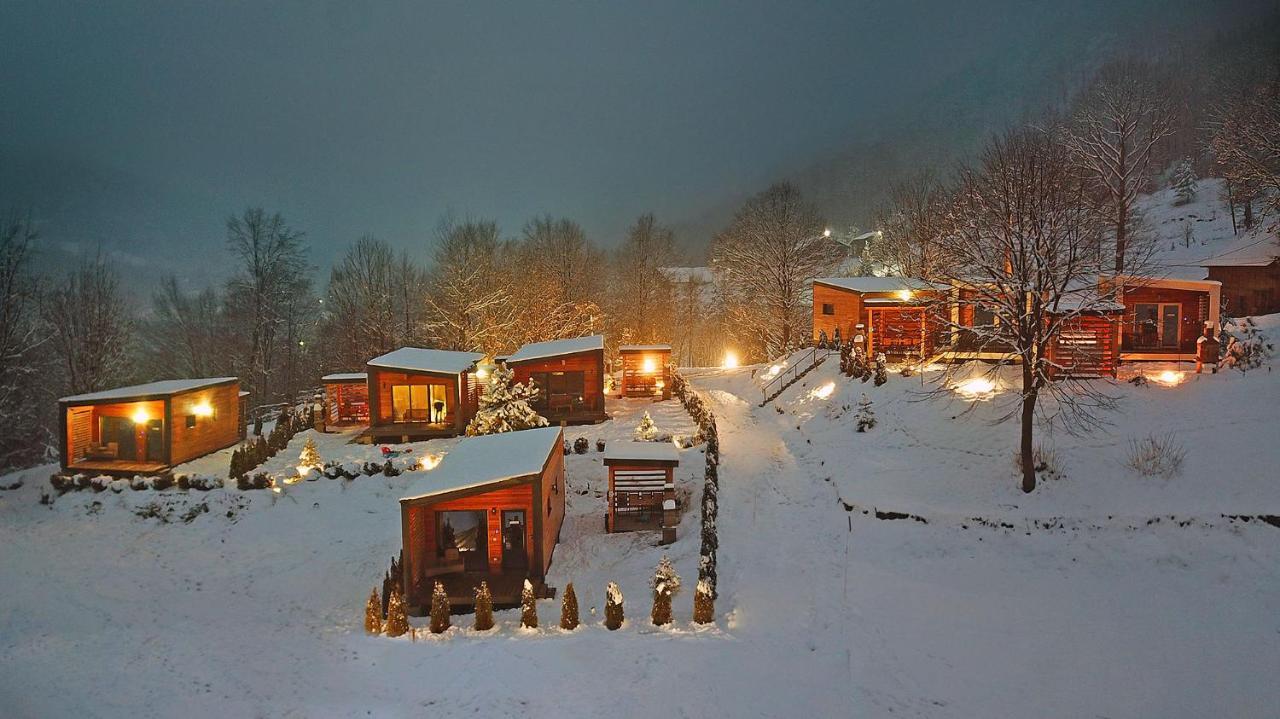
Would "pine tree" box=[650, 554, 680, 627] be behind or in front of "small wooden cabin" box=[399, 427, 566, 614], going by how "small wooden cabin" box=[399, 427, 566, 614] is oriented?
in front

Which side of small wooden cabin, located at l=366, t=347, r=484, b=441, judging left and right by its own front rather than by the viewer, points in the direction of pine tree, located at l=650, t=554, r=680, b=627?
front

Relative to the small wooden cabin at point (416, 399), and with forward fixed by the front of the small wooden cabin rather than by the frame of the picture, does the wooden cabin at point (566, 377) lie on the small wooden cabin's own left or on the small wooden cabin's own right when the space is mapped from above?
on the small wooden cabin's own left

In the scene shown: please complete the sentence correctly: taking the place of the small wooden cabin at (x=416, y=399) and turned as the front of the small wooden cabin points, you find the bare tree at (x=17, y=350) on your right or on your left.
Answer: on your right

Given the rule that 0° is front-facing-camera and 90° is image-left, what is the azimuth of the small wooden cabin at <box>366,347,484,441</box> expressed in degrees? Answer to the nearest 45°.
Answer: approximately 0°

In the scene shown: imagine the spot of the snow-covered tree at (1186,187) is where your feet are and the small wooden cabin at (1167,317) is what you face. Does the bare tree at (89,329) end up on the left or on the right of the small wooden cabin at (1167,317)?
right

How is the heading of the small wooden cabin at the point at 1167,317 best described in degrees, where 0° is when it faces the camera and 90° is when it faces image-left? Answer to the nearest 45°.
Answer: approximately 0°

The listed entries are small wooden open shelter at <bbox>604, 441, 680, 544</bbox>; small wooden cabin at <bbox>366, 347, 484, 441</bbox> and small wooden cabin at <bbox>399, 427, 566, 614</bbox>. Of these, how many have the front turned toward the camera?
3

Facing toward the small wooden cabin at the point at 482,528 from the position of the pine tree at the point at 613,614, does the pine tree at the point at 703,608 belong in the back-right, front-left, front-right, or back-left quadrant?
back-right

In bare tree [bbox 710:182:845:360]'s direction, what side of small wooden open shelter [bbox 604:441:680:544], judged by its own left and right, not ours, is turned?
back

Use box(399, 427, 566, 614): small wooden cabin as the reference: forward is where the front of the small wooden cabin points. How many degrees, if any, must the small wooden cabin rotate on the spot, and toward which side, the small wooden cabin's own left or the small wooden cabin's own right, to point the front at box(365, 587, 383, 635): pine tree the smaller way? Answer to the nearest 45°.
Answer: approximately 45° to the small wooden cabin's own right
